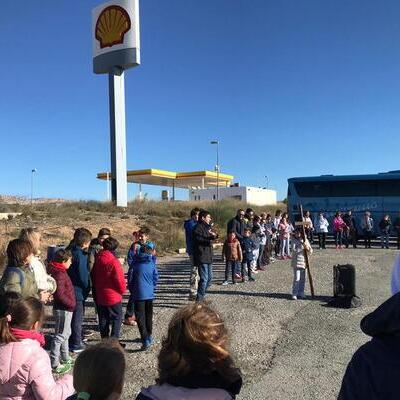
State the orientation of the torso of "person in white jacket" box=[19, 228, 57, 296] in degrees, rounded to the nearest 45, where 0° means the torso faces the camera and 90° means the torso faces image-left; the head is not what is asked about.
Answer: approximately 270°

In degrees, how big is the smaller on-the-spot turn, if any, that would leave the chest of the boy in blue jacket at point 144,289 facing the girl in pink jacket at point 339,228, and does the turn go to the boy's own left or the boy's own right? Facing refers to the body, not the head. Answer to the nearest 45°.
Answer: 0° — they already face them

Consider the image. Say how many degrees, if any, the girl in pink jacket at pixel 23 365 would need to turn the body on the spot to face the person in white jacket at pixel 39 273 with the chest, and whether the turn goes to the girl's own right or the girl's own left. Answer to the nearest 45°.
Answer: approximately 45° to the girl's own left

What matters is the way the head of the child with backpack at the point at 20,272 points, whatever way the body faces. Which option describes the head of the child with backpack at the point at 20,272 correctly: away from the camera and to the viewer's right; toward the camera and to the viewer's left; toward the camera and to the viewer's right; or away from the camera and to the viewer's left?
away from the camera and to the viewer's right

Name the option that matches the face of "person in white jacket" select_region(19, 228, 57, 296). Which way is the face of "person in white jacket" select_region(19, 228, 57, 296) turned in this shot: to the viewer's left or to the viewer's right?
to the viewer's right

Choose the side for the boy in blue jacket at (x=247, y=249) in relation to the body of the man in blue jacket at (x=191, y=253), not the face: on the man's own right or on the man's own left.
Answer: on the man's own left

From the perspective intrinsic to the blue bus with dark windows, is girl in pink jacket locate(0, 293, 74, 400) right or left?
on its left
